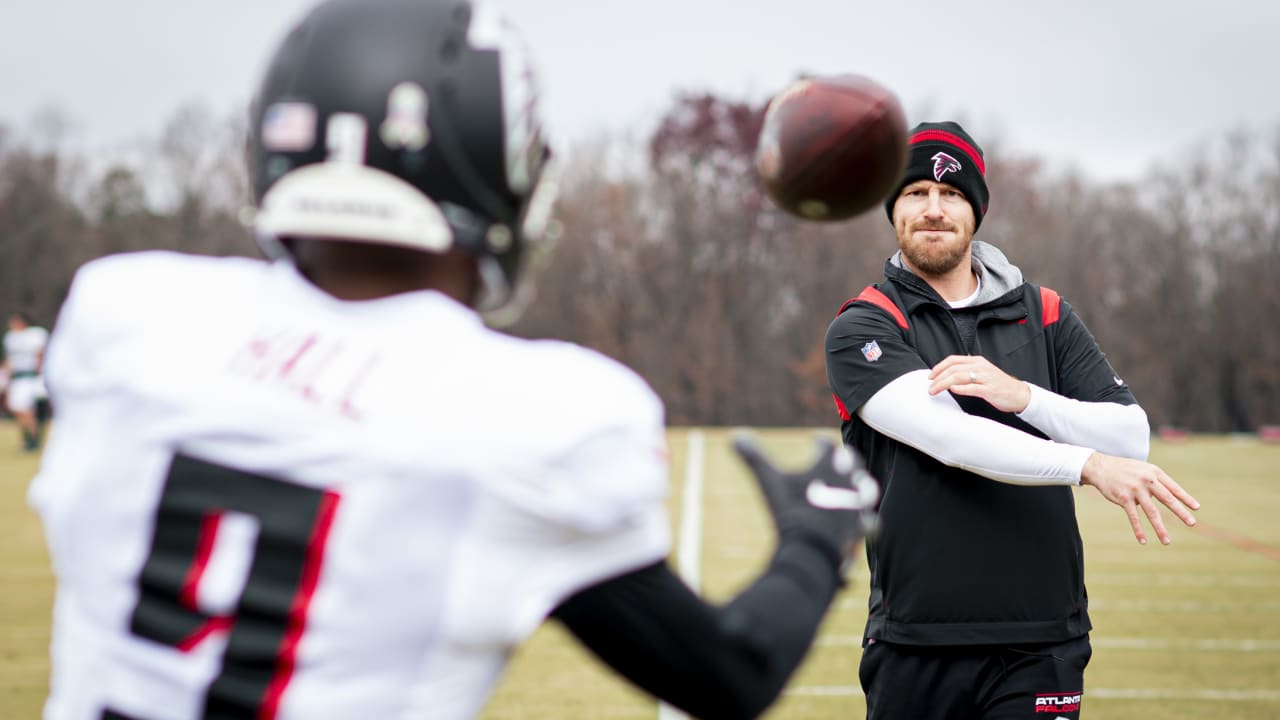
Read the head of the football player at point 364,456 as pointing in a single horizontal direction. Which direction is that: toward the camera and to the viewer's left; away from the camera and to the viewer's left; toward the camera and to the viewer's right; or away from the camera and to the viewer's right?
away from the camera and to the viewer's right

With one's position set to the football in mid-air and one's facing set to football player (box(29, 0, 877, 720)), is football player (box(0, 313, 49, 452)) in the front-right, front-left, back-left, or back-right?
back-right

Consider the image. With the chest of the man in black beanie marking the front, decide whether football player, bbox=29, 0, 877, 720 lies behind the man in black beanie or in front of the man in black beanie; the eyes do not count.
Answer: in front

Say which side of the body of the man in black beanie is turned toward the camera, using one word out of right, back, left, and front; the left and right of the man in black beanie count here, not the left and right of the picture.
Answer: front

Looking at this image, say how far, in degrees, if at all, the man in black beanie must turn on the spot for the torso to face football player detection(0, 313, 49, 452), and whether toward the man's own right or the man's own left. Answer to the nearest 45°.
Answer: approximately 135° to the man's own right
